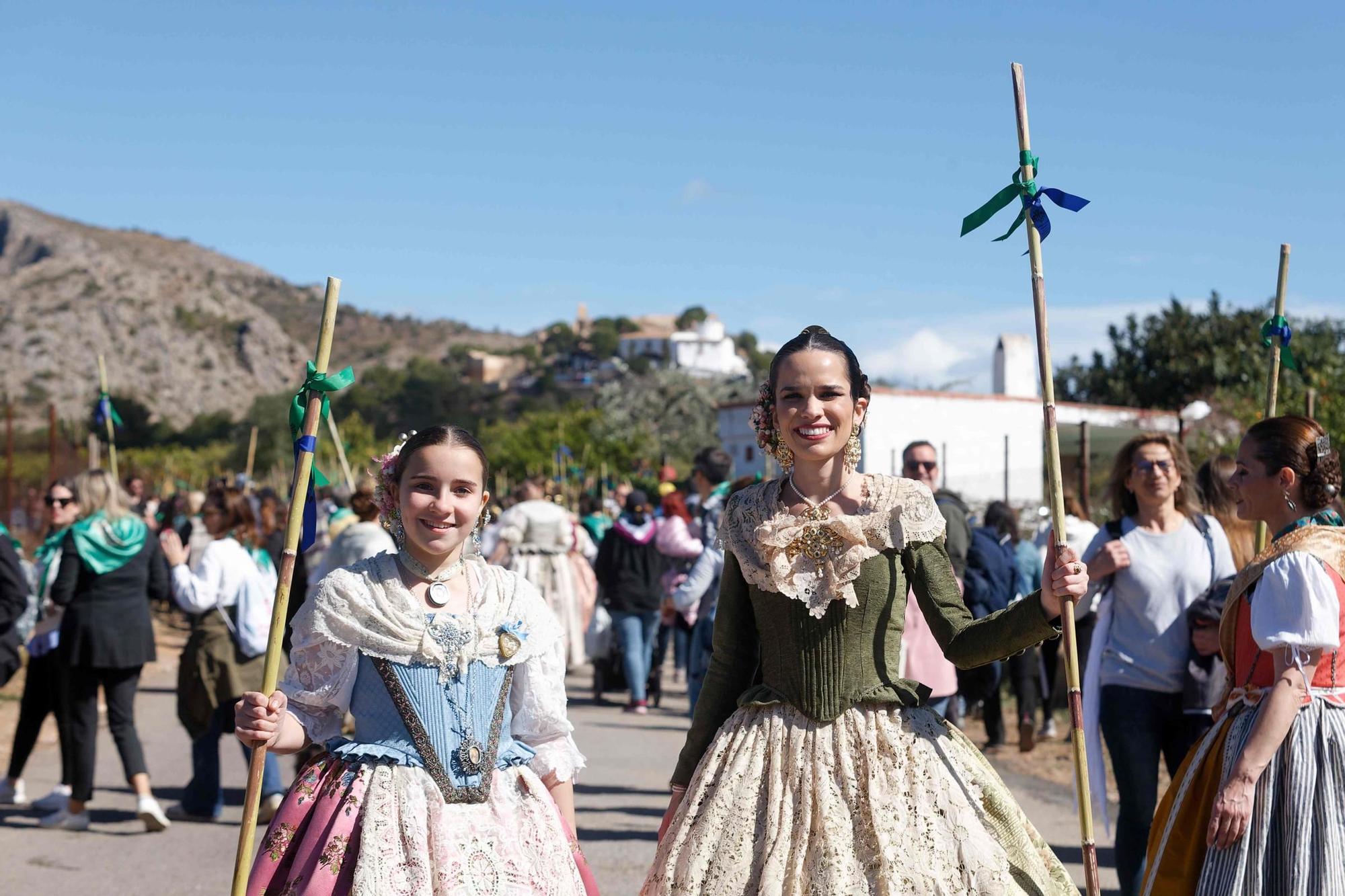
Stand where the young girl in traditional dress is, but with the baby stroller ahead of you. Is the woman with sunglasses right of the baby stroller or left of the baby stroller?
left

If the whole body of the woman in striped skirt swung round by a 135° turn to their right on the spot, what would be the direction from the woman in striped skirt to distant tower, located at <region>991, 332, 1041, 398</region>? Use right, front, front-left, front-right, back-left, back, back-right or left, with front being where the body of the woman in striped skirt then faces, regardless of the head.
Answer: front-left

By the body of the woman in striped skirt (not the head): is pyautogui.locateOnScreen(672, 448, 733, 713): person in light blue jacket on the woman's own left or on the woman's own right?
on the woman's own right

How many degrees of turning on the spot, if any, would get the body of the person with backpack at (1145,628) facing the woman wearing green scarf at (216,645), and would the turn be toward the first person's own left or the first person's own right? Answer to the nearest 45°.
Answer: approximately 90° to the first person's own right

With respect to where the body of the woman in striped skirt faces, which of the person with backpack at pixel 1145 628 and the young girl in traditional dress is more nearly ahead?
the young girl in traditional dress

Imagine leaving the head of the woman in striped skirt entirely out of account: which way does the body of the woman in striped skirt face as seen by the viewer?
to the viewer's left

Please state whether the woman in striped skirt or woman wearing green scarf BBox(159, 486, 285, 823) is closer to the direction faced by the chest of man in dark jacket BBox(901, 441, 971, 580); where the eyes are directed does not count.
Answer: the woman in striped skirt

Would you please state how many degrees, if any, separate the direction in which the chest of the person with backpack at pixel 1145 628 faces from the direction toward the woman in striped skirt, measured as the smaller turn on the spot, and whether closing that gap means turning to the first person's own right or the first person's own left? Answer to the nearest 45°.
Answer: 0° — they already face them

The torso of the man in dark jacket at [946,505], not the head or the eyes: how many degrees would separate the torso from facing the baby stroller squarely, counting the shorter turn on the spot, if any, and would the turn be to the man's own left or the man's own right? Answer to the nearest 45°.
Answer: approximately 135° to the man's own right

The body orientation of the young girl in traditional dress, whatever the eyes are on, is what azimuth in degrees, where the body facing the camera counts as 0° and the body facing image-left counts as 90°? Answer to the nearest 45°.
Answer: approximately 0°

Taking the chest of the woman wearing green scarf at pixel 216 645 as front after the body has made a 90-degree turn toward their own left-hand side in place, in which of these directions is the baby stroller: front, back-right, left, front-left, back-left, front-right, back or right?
back-left

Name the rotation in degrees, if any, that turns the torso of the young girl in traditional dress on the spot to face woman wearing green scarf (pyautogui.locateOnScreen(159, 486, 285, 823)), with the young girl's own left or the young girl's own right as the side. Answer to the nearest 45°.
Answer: approximately 180°

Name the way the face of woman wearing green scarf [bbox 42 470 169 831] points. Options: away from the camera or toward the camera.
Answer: away from the camera
